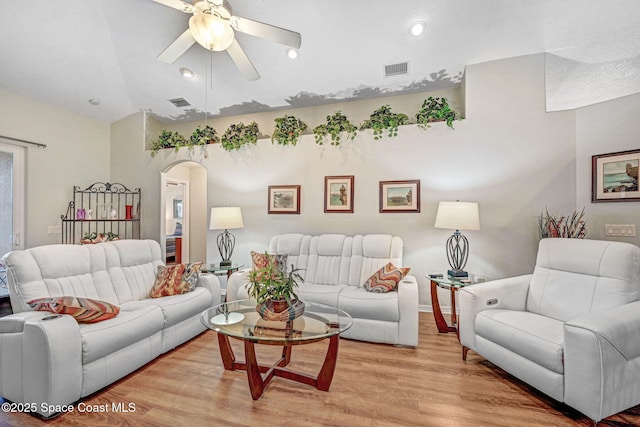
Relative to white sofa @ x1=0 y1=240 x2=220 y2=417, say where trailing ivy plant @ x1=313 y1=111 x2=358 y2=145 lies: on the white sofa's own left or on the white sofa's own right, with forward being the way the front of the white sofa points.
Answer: on the white sofa's own left

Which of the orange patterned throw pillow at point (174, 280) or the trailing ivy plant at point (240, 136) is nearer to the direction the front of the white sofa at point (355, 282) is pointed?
the orange patterned throw pillow

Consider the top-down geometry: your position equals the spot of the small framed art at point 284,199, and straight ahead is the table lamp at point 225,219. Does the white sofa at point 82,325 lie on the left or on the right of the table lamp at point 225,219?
left

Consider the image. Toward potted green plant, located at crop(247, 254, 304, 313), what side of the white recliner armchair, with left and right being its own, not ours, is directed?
front

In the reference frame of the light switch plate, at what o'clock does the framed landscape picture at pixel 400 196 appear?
The framed landscape picture is roughly at 2 o'clock from the light switch plate.

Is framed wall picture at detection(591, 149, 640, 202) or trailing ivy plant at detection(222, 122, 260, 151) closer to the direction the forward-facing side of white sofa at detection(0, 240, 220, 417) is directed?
the framed wall picture

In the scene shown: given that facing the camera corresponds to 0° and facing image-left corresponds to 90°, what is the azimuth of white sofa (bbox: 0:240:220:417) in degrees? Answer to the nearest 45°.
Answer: approximately 315°

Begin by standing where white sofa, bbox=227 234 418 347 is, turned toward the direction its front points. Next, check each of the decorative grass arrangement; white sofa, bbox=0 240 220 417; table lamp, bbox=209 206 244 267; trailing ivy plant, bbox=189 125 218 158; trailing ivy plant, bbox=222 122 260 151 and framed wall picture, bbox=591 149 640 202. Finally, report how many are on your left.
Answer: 2

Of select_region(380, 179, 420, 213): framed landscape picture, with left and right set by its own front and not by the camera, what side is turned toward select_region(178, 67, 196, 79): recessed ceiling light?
right

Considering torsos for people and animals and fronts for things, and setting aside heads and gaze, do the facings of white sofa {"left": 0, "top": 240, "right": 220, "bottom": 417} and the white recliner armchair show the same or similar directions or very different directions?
very different directions

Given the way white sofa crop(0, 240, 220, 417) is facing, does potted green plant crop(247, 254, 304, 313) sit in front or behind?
in front

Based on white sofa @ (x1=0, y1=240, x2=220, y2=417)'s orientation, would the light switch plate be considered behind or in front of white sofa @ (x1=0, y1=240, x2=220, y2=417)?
in front
